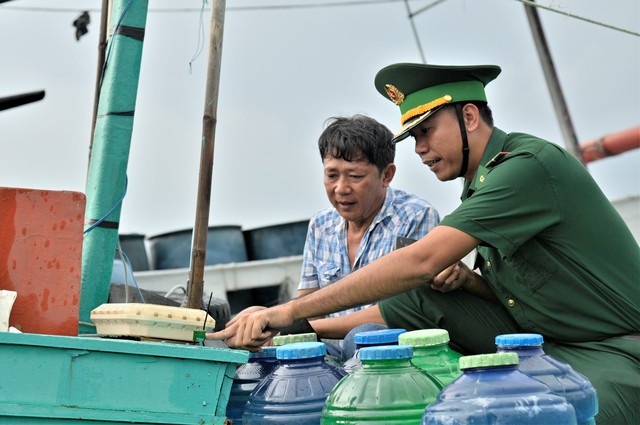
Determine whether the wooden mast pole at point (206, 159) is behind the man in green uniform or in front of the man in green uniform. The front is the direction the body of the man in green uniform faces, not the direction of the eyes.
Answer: in front

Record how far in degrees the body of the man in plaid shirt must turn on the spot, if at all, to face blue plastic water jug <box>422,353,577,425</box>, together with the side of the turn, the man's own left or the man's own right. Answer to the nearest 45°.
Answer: approximately 45° to the man's own left

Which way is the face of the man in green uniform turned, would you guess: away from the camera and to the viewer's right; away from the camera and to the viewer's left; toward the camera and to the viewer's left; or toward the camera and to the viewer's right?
toward the camera and to the viewer's left

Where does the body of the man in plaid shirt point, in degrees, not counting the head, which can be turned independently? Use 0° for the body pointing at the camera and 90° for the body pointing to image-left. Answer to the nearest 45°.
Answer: approximately 45°

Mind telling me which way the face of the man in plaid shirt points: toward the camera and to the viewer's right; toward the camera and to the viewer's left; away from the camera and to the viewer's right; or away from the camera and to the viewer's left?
toward the camera and to the viewer's left

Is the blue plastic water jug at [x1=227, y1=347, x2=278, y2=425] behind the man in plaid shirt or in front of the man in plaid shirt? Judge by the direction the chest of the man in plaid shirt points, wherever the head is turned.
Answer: in front

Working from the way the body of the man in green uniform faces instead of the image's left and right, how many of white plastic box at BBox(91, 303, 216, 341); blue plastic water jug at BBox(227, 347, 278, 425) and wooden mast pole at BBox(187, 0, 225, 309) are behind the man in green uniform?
0

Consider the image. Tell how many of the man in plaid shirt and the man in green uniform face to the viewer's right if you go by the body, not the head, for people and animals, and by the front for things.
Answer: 0

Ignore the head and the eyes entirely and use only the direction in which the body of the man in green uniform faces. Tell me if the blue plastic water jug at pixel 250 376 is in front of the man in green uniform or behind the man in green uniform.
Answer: in front

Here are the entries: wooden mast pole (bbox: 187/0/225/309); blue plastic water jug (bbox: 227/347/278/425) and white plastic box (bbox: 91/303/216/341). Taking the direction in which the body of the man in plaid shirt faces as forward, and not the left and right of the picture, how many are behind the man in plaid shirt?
0

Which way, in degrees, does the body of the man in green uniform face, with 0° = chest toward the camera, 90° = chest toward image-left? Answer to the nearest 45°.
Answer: approximately 90°
